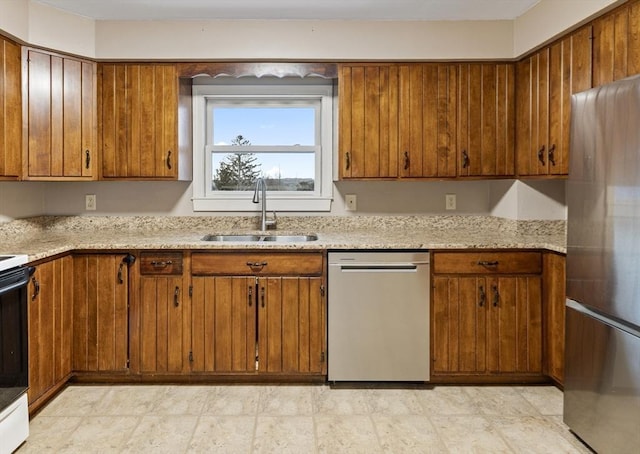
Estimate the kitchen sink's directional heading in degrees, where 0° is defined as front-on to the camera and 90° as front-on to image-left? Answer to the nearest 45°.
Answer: approximately 0°

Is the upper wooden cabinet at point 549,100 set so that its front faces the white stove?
yes

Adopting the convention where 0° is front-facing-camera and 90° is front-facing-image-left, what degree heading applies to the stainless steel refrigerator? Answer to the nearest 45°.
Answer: approximately 45°

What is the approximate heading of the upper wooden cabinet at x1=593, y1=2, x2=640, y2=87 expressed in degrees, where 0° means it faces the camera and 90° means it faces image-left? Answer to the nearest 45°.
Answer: approximately 45°

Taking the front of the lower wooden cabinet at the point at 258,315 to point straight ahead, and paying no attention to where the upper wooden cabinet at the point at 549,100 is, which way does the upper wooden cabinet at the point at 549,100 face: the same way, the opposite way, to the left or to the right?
to the right
